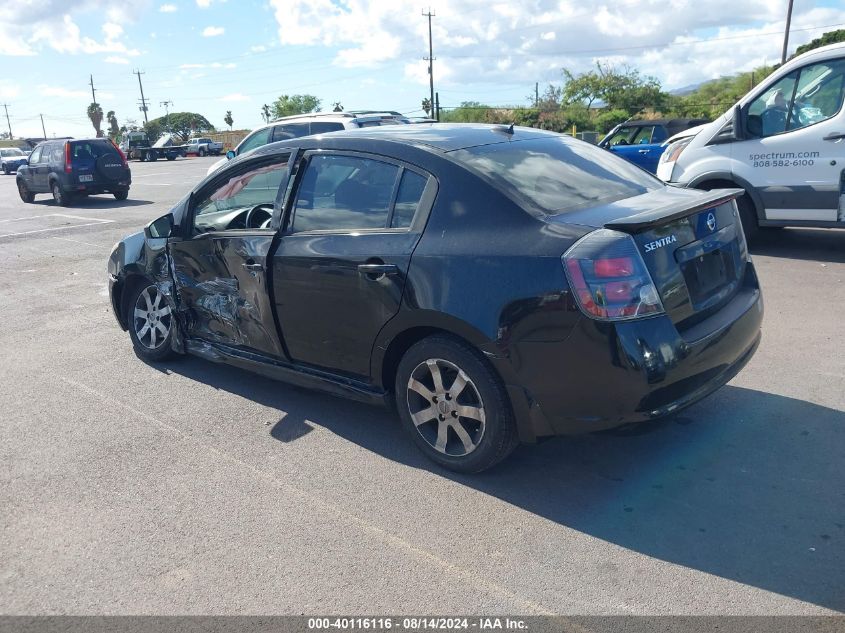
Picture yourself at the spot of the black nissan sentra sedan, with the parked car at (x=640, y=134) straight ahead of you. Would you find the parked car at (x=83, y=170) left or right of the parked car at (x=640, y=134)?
left

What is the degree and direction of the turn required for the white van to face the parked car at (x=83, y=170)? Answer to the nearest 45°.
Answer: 0° — it already faces it

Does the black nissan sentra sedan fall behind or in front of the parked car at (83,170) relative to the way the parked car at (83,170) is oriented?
behind

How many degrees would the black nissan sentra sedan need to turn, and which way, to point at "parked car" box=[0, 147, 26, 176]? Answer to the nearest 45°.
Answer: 0° — it already faces it

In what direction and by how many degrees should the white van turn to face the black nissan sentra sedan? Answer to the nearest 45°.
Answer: approximately 90° to its left

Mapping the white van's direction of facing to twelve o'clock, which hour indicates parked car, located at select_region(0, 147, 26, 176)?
The parked car is roughly at 1 o'clock from the white van.

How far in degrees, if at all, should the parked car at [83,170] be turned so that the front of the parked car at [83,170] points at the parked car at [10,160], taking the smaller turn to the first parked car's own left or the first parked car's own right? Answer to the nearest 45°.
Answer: approximately 45° to the first parked car's own right

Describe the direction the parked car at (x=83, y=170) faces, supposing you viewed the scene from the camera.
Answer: facing away from the viewer and to the left of the viewer

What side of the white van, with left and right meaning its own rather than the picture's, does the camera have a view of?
left

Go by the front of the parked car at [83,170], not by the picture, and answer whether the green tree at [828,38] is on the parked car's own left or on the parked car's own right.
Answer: on the parked car's own right

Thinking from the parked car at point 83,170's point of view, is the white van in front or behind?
behind
